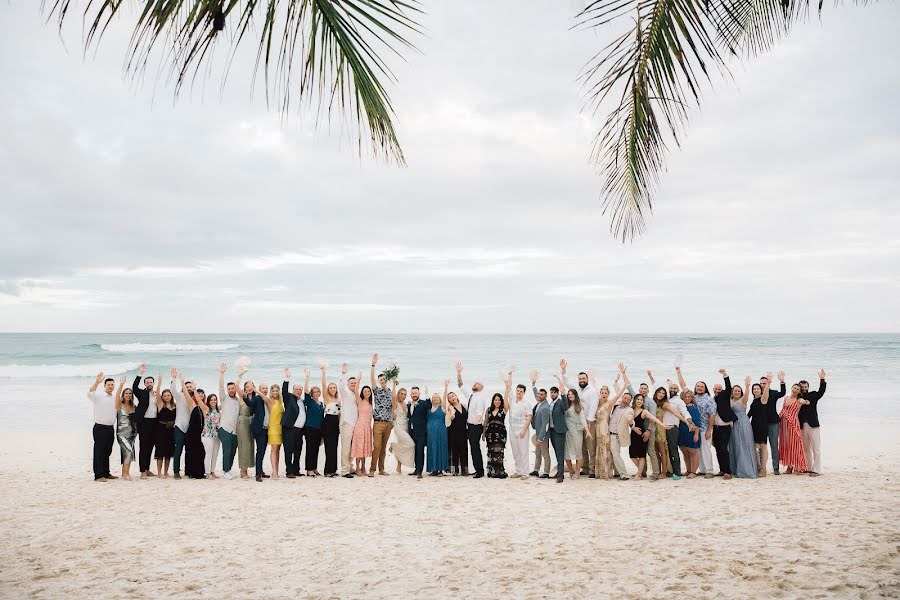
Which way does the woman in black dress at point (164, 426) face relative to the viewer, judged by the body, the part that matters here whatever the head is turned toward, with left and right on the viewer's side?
facing the viewer

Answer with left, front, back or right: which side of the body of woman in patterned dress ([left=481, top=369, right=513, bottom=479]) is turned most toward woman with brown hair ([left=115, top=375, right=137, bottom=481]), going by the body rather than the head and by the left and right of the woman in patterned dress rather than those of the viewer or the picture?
right

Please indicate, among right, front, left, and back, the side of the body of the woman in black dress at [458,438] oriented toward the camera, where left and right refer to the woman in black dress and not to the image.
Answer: front

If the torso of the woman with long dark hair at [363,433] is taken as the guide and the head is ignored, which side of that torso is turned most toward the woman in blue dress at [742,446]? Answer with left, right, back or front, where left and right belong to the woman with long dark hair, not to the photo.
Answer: left

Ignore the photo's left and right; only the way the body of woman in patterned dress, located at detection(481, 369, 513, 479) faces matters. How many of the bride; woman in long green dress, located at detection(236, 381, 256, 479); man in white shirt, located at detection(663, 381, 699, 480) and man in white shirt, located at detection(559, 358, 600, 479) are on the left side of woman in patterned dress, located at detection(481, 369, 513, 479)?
2

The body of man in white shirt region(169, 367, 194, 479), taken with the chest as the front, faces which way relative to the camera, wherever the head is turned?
toward the camera

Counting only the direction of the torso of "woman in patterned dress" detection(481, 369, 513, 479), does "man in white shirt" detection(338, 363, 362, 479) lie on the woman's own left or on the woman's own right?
on the woman's own right

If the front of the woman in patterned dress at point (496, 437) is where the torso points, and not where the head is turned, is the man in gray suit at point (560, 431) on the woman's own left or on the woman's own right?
on the woman's own left

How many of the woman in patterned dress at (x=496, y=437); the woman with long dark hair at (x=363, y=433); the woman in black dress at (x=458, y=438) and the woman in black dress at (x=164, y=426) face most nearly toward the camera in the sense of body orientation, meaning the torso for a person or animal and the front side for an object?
4

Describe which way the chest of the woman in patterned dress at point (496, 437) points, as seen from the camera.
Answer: toward the camera

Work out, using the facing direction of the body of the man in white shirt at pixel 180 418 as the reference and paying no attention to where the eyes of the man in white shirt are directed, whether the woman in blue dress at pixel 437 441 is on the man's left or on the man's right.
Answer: on the man's left

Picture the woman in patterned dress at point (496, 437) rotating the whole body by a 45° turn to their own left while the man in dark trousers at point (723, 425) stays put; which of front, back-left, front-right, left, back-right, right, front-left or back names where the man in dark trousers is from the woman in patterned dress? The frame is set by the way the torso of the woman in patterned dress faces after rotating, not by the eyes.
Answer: front-left
